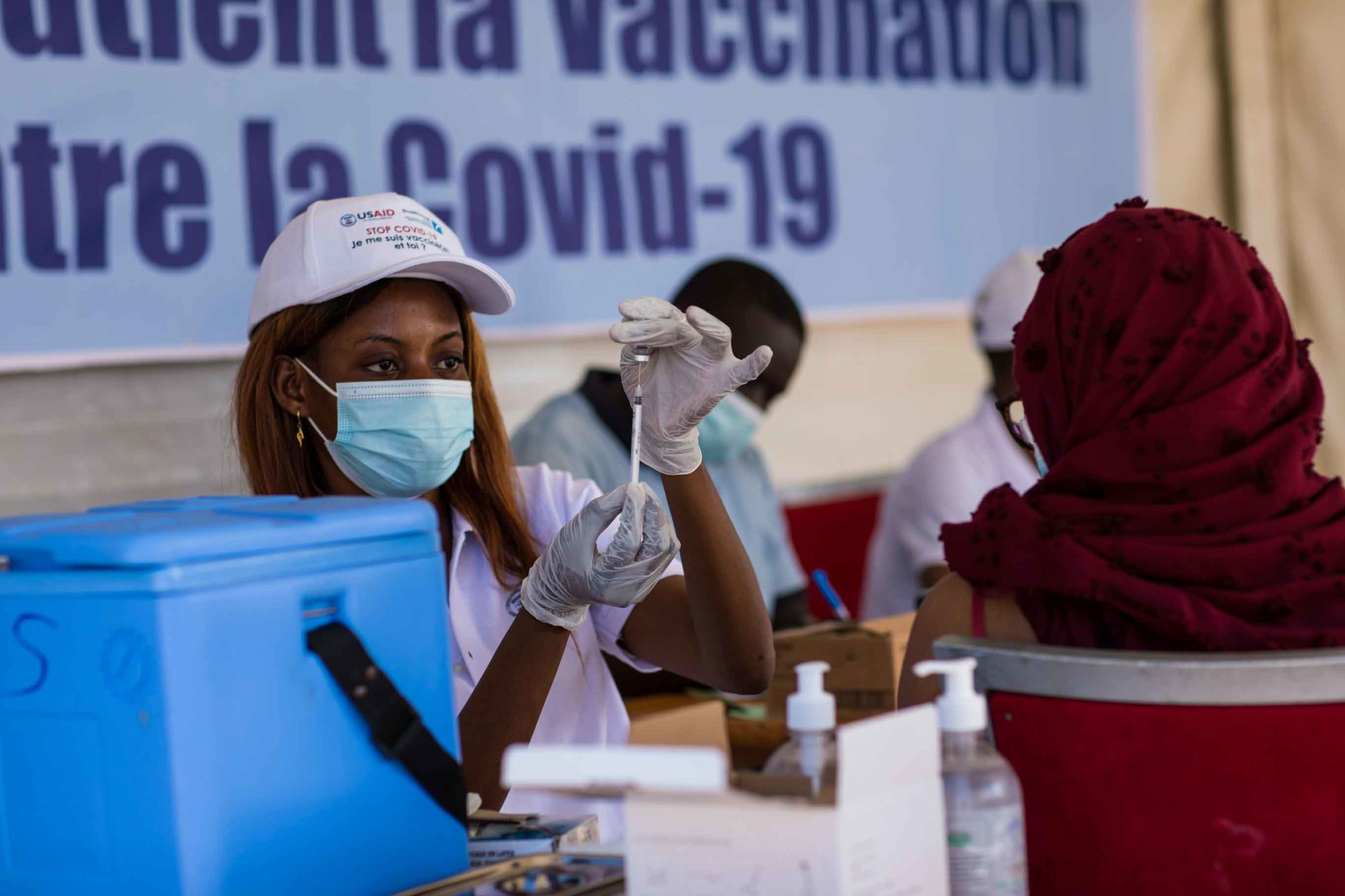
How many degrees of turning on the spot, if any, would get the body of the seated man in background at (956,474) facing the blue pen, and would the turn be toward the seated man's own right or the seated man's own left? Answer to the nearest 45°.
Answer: approximately 45° to the seated man's own right

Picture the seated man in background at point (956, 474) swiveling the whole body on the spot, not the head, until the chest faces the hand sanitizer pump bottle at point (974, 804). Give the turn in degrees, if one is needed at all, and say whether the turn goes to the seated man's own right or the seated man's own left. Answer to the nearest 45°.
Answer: approximately 45° to the seated man's own right

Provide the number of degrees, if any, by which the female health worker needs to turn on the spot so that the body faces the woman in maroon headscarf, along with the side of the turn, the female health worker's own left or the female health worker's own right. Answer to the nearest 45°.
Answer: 0° — they already face them

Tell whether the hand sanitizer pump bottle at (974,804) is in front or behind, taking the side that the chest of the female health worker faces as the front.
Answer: in front

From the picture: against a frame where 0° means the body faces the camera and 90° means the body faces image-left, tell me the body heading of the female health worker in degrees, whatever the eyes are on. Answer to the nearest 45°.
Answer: approximately 315°

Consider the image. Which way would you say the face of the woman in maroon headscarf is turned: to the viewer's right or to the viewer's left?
to the viewer's left

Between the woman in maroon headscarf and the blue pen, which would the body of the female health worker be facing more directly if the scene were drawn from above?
the woman in maroon headscarf

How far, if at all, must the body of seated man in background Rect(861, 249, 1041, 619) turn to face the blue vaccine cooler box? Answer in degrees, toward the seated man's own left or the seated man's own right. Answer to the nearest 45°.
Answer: approximately 45° to the seated man's own right

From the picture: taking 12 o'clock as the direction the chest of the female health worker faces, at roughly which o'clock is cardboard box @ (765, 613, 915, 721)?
The cardboard box is roughly at 9 o'clock from the female health worker.

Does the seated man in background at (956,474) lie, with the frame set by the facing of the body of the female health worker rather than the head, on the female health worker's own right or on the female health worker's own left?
on the female health worker's own left
